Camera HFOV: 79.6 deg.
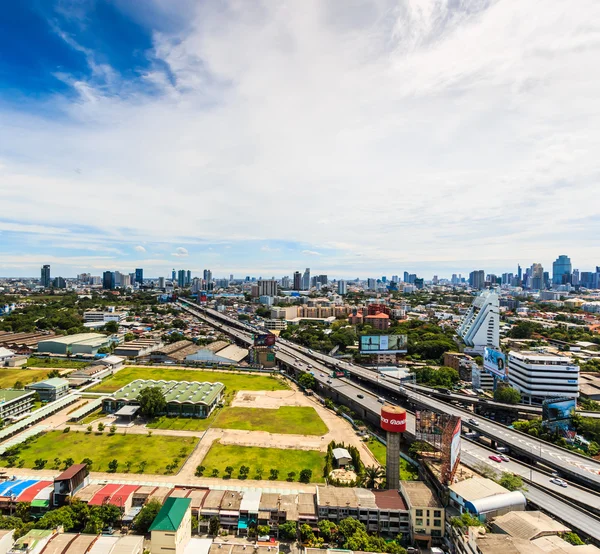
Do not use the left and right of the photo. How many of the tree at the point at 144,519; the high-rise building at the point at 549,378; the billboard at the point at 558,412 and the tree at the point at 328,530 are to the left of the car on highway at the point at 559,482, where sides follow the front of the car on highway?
2
